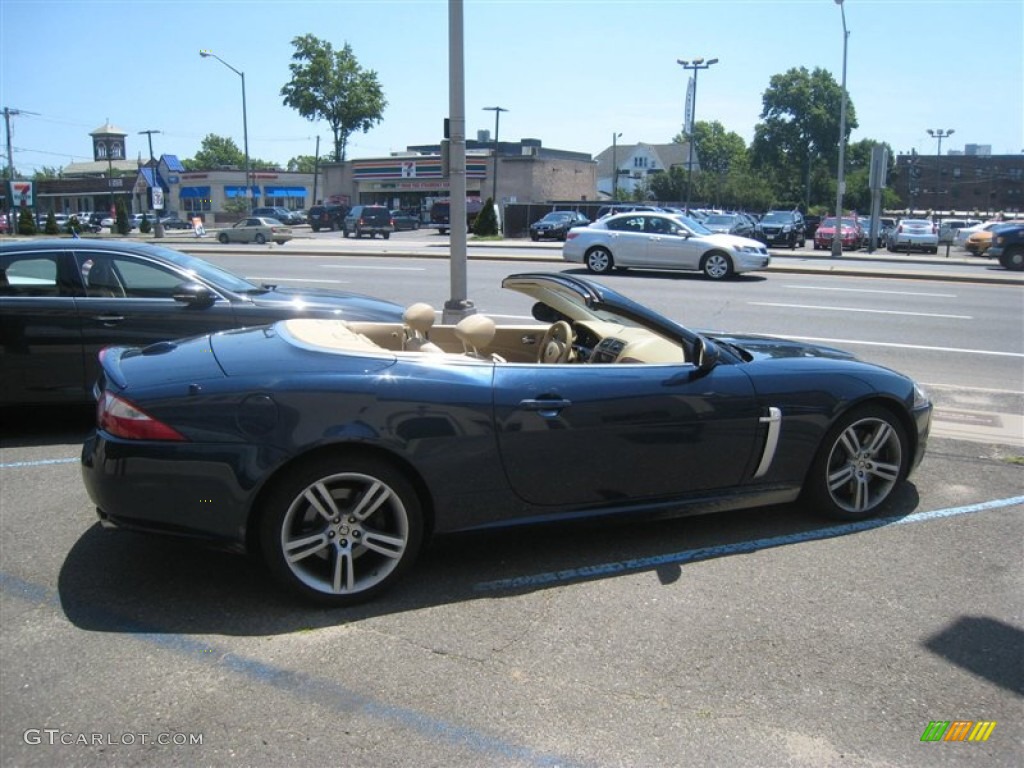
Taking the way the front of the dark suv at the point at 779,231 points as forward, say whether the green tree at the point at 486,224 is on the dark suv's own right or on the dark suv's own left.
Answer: on the dark suv's own right

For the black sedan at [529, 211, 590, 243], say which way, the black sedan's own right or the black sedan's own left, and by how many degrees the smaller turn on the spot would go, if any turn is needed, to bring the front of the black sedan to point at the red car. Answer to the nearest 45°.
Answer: approximately 135° to the black sedan's own left

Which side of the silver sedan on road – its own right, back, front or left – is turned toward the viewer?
right

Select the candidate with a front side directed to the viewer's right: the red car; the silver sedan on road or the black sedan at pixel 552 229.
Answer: the silver sedan on road

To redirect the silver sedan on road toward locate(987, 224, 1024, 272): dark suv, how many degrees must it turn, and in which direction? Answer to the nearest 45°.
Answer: approximately 45° to its left

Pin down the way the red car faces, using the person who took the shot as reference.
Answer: facing the viewer and to the left of the viewer

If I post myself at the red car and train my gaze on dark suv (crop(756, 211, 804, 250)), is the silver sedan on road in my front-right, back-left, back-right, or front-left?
front-left

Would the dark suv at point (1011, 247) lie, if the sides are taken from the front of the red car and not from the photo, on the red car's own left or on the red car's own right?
on the red car's own left

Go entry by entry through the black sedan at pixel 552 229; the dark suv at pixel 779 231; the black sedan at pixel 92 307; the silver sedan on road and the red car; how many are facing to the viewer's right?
2

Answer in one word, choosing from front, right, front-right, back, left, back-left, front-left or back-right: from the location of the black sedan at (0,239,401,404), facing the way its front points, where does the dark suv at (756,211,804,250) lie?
front-left

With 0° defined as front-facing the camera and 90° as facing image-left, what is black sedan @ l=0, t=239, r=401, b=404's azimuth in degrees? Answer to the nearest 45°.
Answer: approximately 270°
